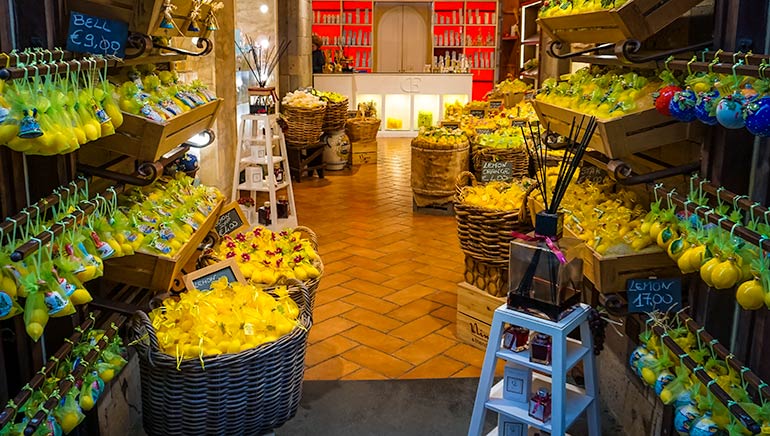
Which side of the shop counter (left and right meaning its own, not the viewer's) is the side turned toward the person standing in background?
right

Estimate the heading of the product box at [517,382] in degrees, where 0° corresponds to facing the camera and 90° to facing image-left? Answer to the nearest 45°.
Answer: approximately 0°

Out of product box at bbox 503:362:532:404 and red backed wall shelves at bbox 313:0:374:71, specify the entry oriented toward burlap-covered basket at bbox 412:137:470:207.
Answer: the red backed wall shelves

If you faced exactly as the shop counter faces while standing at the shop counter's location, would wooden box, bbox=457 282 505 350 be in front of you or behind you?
in front

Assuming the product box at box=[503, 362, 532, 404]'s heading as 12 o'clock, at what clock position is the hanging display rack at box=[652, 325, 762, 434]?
The hanging display rack is roughly at 10 o'clock from the product box.

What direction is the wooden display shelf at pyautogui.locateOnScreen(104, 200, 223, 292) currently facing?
to the viewer's right

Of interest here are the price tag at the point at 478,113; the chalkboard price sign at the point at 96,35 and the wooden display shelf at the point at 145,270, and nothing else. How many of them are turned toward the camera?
2

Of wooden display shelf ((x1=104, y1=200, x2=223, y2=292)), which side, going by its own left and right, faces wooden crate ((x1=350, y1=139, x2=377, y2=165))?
left

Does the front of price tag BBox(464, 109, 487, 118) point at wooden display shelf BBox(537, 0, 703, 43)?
yes
